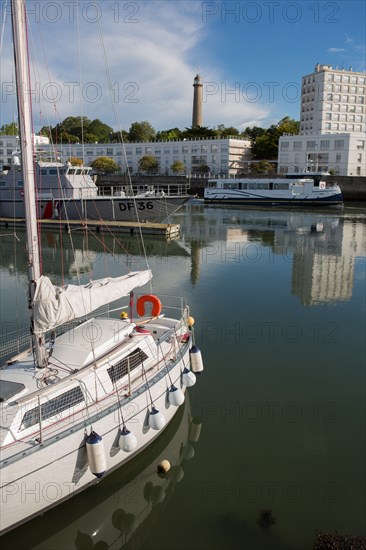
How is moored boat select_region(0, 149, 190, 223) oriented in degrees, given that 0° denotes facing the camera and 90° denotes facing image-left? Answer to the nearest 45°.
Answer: approximately 270°

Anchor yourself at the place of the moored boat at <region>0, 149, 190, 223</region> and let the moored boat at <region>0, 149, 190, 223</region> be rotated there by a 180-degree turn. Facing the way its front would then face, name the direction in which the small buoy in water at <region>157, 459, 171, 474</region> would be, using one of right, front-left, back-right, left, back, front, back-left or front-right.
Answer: left

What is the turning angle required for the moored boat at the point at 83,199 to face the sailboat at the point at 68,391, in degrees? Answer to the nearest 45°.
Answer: approximately 90° to its right

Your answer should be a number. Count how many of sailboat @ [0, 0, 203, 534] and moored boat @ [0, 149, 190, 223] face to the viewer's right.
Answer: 1
